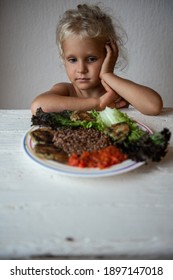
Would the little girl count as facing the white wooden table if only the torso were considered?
yes

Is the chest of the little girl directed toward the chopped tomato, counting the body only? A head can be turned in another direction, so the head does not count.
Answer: yes

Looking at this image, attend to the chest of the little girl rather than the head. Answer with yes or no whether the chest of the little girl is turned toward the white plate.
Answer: yes

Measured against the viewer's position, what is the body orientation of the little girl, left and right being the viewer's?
facing the viewer

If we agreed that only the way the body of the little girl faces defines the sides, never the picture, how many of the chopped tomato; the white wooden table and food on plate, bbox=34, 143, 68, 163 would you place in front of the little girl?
3

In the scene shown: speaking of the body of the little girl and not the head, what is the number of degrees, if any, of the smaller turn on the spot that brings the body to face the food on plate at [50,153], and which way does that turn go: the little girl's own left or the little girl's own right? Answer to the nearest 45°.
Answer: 0° — they already face it
